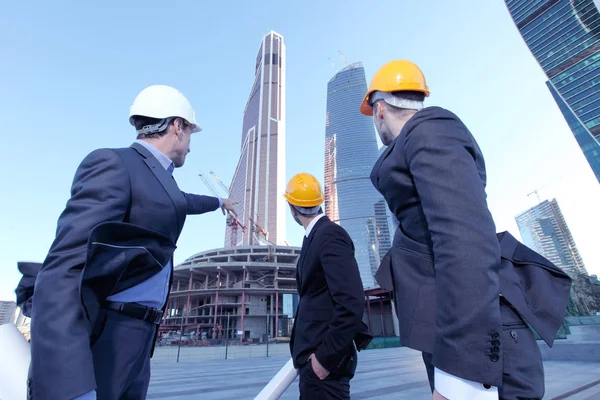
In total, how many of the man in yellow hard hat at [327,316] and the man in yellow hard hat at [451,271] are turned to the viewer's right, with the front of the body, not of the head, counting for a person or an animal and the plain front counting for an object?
0

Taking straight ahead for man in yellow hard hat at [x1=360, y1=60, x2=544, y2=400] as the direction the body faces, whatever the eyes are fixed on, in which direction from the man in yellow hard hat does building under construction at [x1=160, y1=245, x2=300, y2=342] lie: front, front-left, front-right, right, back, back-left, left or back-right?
front-right

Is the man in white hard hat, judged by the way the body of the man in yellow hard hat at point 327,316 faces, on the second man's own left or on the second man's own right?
on the second man's own left

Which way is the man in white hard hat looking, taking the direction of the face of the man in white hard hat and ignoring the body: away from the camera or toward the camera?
away from the camera

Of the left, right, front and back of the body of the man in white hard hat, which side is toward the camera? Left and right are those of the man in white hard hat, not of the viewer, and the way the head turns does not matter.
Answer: right

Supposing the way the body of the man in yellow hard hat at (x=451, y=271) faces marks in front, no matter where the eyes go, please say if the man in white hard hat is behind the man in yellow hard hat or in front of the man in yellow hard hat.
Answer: in front

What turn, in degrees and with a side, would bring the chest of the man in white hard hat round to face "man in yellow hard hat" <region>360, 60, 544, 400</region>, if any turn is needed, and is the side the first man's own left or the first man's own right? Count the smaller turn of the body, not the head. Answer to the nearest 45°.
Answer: approximately 45° to the first man's own right

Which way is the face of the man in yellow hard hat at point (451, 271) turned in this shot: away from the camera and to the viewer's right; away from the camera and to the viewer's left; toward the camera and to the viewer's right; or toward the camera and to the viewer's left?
away from the camera and to the viewer's left

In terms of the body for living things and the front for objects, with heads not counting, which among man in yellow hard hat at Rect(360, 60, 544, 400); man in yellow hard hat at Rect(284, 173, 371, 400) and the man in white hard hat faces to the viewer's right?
the man in white hard hat
